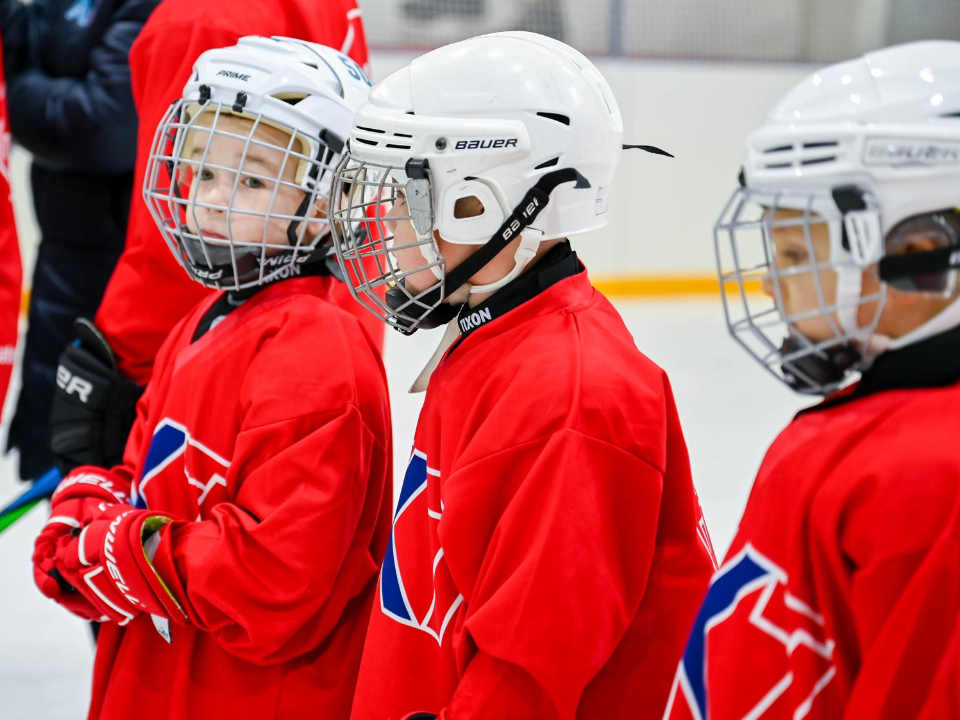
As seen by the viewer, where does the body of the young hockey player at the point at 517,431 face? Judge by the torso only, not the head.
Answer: to the viewer's left

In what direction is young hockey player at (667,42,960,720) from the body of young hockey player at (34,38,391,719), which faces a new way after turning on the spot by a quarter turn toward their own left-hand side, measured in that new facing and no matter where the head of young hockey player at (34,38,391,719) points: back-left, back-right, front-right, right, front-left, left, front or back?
front

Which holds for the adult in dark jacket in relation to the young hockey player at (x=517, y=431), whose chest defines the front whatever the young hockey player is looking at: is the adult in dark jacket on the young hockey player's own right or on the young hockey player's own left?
on the young hockey player's own right

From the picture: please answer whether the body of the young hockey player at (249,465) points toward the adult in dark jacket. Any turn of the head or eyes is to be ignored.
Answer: no

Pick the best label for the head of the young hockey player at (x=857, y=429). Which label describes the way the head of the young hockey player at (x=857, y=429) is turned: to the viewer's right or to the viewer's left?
to the viewer's left

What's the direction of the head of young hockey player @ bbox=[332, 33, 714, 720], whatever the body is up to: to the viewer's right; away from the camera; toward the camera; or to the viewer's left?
to the viewer's left

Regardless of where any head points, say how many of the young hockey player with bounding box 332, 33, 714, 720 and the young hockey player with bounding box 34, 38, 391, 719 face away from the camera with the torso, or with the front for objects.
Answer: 0
